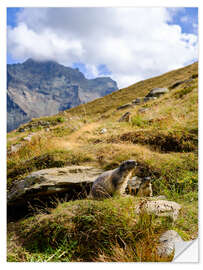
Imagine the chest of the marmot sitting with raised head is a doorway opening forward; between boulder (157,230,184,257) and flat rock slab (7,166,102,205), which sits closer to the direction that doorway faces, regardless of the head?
the boulder
